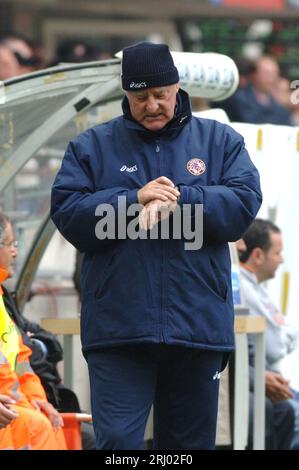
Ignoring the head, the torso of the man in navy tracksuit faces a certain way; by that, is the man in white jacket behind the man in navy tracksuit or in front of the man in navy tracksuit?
behind

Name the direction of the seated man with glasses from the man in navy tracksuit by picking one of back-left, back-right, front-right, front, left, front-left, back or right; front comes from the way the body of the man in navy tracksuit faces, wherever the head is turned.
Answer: back-right

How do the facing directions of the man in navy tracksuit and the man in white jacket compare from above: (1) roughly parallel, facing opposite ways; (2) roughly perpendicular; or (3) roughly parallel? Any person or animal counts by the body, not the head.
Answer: roughly perpendicular

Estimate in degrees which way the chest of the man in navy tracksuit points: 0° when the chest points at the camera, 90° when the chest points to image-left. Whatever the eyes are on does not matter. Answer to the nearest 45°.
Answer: approximately 0°
